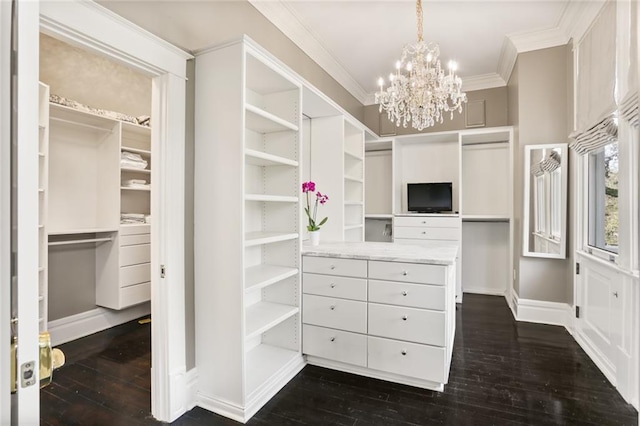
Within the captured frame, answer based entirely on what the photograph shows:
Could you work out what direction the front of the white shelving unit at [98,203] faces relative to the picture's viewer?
facing the viewer and to the right of the viewer

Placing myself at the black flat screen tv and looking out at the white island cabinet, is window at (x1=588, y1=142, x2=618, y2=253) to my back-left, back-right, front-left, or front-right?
front-left

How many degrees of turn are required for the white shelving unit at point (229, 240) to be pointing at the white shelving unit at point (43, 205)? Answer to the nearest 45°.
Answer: approximately 180°

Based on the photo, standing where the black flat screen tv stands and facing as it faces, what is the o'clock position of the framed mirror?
The framed mirror is roughly at 10 o'clock from the black flat screen tv.

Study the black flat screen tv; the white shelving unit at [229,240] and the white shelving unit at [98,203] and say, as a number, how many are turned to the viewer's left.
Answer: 0

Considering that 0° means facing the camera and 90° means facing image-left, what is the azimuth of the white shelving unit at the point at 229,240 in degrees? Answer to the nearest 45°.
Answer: approximately 315°

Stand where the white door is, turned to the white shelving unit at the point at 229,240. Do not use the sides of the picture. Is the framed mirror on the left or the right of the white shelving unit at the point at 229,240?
right

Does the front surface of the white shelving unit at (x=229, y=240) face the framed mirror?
no

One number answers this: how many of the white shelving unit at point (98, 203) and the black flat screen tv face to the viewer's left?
0

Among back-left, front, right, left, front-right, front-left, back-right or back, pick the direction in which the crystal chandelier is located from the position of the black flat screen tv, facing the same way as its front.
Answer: front

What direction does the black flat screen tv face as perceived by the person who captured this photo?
facing the viewer

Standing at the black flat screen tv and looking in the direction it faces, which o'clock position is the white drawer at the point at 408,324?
The white drawer is roughly at 12 o'clock from the black flat screen tv.

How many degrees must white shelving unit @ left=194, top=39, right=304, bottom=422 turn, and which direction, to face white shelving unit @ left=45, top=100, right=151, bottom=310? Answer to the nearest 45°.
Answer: approximately 180°

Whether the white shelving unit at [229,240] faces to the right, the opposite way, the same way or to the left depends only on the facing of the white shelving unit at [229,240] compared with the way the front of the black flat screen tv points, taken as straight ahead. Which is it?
to the left

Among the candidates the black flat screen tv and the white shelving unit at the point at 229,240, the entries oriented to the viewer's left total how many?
0

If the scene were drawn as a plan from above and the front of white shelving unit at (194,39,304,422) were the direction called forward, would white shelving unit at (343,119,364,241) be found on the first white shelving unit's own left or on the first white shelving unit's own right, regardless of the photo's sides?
on the first white shelving unit's own left

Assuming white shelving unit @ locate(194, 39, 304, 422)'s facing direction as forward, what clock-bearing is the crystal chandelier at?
The crystal chandelier is roughly at 10 o'clock from the white shelving unit.
